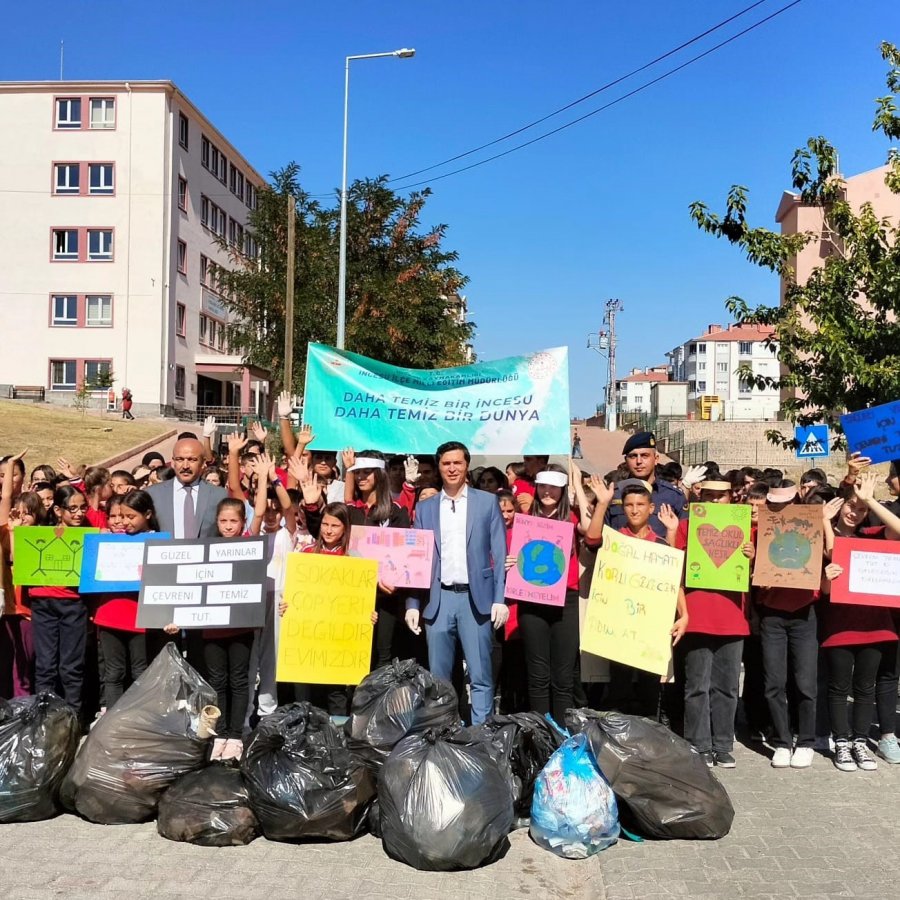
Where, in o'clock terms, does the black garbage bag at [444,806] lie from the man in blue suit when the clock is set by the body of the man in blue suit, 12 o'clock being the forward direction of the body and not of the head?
The black garbage bag is roughly at 12 o'clock from the man in blue suit.

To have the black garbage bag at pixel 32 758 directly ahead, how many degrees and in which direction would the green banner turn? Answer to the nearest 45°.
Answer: approximately 45° to its right

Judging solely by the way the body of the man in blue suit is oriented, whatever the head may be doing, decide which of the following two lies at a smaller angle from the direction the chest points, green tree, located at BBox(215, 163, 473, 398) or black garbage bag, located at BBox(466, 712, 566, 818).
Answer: the black garbage bag

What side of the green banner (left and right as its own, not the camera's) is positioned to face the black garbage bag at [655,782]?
front

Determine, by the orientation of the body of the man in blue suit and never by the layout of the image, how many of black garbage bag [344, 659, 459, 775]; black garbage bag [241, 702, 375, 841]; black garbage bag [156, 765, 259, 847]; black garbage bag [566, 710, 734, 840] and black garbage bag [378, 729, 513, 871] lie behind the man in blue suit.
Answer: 0

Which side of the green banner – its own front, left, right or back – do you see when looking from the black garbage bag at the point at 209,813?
front

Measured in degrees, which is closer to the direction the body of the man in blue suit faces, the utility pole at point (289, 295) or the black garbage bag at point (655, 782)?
the black garbage bag

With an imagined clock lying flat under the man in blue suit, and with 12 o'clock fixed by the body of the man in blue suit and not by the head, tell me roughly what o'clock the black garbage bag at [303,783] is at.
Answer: The black garbage bag is roughly at 1 o'clock from the man in blue suit.

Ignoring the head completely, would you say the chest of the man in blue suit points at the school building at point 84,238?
no

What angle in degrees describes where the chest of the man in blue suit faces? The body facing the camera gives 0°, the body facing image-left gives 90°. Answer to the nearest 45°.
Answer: approximately 0°

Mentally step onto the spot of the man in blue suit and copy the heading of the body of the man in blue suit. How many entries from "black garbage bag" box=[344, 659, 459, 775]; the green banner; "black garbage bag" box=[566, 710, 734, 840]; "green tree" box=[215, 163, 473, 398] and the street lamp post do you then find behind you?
3

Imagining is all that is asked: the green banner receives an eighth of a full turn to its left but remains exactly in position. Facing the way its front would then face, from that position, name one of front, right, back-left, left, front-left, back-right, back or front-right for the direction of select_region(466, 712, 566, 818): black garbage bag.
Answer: front-right

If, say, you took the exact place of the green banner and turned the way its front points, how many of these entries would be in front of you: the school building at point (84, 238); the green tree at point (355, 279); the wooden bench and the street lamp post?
0

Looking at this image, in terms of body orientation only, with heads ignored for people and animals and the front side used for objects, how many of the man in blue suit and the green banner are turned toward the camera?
2

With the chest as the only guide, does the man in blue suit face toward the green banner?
no

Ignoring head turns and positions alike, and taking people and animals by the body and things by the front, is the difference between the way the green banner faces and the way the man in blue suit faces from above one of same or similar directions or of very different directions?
same or similar directions

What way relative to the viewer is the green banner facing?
toward the camera
